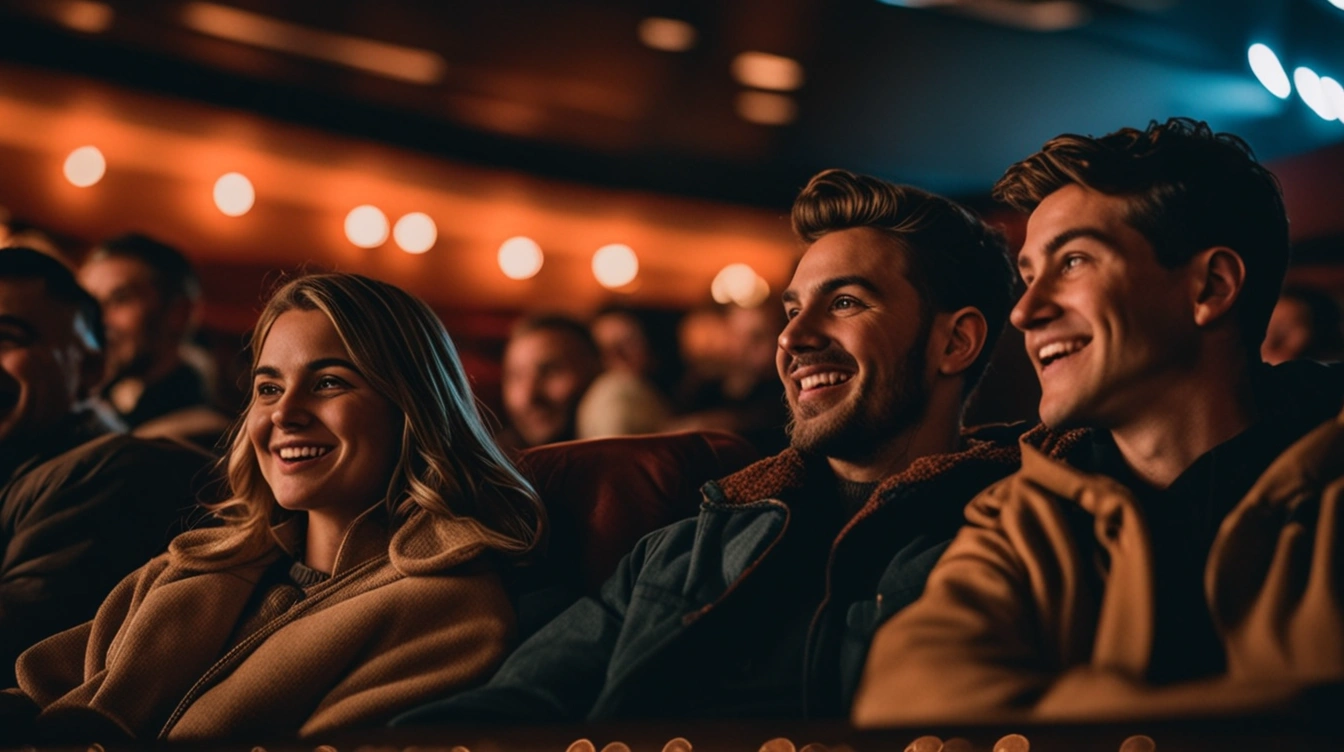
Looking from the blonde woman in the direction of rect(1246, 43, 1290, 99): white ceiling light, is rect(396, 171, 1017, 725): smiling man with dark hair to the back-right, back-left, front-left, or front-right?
front-right

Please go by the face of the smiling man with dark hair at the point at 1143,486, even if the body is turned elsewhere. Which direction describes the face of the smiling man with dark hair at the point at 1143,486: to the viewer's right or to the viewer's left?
to the viewer's left

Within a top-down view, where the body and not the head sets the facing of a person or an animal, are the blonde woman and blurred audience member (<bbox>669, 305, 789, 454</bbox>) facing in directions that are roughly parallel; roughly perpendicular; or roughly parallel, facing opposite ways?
roughly parallel

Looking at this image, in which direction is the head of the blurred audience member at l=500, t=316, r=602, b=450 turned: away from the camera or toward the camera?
toward the camera

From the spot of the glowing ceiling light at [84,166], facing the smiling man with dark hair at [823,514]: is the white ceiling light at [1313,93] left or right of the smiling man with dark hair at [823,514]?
left

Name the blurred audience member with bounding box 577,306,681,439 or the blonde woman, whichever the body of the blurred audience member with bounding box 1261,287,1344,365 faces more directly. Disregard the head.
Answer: the blonde woman

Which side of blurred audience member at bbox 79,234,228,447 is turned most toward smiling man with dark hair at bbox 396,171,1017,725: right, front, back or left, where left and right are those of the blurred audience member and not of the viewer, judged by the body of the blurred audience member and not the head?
left

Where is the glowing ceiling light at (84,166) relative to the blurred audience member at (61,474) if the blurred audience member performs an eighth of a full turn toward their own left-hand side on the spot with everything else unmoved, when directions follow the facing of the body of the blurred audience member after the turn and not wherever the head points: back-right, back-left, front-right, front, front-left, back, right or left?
back

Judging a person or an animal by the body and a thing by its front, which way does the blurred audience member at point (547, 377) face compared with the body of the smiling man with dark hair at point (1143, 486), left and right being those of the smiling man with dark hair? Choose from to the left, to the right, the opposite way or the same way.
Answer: the same way

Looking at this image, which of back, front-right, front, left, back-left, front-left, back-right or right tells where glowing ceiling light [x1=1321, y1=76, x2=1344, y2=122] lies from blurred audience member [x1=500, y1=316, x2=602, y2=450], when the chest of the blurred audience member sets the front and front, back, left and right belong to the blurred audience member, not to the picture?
back-left

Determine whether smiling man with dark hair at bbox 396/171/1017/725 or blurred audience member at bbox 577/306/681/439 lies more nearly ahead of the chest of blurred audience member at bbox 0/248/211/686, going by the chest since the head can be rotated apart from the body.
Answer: the smiling man with dark hair

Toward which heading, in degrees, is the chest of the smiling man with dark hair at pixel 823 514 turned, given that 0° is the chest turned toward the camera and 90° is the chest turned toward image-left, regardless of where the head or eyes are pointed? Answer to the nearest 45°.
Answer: approximately 45°

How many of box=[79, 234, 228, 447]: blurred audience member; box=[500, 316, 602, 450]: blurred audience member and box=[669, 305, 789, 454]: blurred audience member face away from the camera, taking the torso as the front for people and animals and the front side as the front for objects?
0

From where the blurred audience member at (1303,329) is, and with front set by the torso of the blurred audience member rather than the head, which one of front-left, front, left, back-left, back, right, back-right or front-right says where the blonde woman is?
front

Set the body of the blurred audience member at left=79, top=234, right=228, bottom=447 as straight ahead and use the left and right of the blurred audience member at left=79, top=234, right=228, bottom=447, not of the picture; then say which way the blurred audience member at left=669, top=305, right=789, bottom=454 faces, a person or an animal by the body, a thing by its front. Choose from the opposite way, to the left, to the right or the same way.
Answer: the same way
